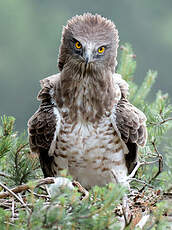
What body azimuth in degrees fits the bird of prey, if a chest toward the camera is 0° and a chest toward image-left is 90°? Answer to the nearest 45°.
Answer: approximately 0°
